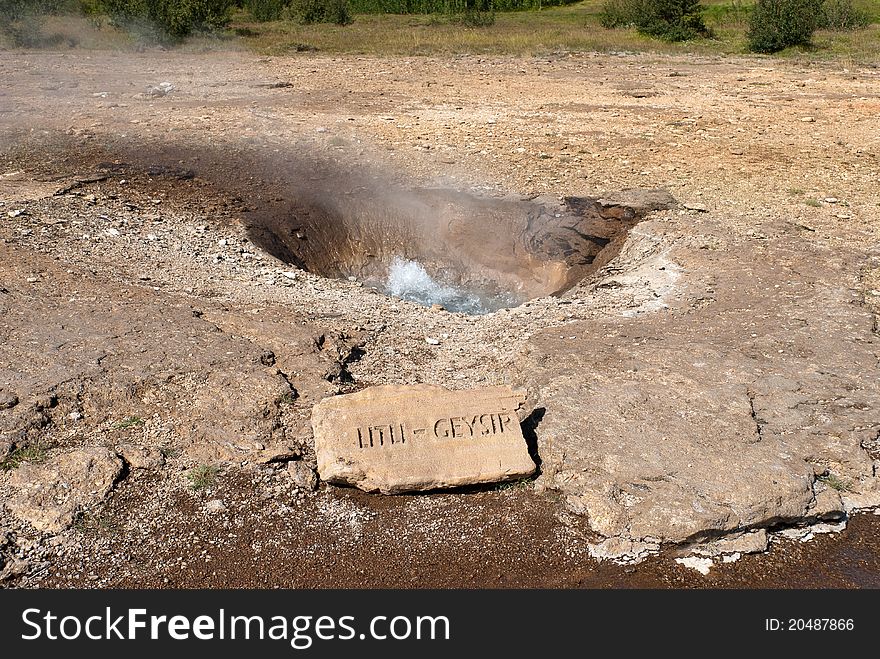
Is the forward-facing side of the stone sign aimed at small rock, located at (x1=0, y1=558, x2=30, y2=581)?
no

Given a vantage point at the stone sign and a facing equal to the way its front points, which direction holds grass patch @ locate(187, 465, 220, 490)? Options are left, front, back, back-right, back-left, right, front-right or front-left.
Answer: right

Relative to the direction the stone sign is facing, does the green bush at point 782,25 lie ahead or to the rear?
to the rear

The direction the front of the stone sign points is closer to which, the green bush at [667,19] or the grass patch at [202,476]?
the grass patch

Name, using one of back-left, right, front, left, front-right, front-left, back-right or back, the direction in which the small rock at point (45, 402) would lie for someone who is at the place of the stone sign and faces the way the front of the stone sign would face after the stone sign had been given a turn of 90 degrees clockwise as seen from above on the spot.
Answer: front

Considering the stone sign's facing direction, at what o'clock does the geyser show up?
The geyser is roughly at 6 o'clock from the stone sign.

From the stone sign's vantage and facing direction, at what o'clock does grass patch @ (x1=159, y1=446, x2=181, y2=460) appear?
The grass patch is roughly at 3 o'clock from the stone sign.

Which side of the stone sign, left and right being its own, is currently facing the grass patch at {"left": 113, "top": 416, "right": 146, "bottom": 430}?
right

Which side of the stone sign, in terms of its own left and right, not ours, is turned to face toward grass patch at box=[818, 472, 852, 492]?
left

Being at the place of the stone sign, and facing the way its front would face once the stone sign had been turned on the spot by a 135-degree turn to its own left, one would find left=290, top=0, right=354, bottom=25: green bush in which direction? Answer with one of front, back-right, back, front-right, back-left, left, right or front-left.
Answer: front-left

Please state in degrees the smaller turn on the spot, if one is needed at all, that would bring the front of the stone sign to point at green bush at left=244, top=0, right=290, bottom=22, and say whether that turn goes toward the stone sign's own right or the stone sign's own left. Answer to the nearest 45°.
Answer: approximately 180°

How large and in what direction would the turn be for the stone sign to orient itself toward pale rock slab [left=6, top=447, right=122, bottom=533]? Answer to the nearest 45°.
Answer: approximately 90° to its right

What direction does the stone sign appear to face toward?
toward the camera

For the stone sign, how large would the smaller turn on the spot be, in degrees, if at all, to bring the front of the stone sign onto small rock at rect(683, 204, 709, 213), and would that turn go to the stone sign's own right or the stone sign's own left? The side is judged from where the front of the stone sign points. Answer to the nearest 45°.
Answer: approximately 135° to the stone sign's own left

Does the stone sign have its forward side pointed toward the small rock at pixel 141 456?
no

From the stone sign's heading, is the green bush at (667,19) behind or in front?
behind
